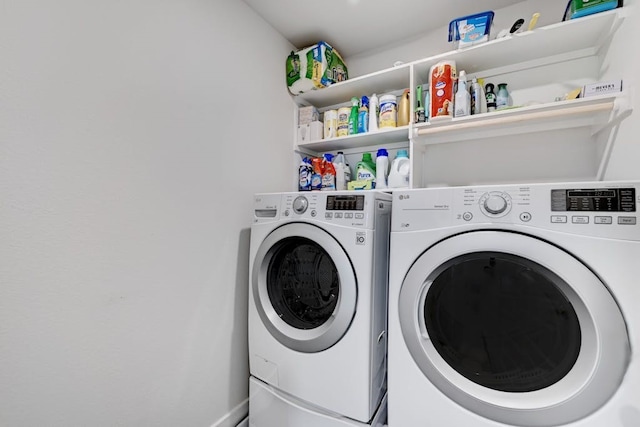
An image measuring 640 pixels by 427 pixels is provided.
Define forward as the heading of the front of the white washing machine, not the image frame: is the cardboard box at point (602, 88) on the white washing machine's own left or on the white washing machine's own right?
on the white washing machine's own left

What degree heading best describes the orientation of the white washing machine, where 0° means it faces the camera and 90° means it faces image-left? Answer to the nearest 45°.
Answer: approximately 45°
